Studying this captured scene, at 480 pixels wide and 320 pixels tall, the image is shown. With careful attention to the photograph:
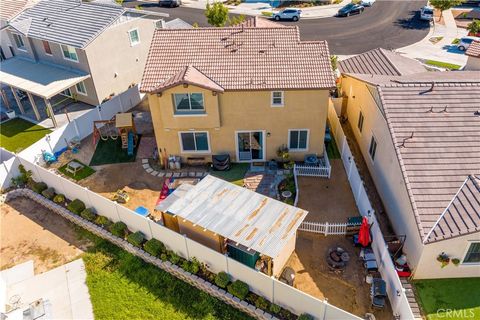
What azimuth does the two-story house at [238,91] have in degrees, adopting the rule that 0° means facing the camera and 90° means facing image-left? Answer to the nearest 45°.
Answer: approximately 180°

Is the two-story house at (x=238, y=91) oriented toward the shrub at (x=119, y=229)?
no

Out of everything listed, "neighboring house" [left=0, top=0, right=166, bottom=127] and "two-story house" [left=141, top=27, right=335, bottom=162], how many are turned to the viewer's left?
0

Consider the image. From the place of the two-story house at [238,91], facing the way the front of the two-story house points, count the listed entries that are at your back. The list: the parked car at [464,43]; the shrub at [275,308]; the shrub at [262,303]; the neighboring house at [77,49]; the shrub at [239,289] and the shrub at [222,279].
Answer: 4

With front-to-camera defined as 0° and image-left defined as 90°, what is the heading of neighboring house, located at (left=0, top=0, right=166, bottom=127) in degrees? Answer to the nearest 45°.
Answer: approximately 225°

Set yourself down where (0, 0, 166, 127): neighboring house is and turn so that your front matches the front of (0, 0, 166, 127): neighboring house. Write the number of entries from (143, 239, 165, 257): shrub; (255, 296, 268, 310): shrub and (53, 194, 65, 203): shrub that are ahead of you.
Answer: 0

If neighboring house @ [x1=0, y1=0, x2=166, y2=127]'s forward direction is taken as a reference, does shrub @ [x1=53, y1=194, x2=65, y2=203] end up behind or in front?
behind

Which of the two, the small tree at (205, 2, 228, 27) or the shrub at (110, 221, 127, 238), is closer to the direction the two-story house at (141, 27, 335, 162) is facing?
the small tree

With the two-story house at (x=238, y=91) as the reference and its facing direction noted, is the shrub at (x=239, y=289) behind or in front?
behind

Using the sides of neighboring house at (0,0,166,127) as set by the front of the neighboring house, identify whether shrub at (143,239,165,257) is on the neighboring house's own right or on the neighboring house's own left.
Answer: on the neighboring house's own right

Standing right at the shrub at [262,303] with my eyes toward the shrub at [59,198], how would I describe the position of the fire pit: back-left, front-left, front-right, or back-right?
back-right

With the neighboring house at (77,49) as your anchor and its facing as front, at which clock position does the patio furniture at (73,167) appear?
The patio furniture is roughly at 5 o'clock from the neighboring house.

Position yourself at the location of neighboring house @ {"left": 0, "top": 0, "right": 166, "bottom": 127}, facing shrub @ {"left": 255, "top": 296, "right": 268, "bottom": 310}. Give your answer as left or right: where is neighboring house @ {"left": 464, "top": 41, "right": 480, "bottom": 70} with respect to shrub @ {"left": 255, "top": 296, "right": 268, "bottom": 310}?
left

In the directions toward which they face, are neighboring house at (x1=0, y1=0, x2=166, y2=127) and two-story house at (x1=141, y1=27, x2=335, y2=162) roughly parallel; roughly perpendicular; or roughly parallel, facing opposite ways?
roughly parallel

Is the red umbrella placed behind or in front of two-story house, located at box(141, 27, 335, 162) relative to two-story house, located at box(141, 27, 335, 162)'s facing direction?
behind

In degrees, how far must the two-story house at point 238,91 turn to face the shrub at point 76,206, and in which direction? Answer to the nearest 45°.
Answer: approximately 135° to its left

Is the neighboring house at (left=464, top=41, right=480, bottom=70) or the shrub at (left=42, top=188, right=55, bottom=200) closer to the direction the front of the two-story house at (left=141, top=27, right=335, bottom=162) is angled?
the neighboring house

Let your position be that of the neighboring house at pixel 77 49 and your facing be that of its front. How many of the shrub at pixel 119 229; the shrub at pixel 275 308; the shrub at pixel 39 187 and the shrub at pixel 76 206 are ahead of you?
0

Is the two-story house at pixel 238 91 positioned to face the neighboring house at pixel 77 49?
no

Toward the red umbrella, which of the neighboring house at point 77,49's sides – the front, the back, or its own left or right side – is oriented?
right

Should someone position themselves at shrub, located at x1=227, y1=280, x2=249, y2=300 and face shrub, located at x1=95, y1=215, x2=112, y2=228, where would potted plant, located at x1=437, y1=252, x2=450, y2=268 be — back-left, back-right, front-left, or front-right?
back-right
